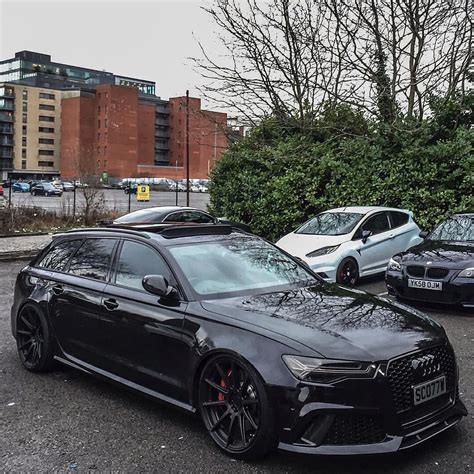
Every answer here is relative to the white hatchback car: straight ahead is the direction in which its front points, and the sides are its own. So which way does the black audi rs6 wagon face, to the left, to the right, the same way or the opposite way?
to the left

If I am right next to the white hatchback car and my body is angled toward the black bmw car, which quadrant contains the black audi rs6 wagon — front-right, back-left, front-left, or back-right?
front-right

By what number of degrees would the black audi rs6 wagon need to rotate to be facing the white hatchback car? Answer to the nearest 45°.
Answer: approximately 135° to its left

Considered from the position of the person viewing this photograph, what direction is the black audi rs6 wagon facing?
facing the viewer and to the right of the viewer

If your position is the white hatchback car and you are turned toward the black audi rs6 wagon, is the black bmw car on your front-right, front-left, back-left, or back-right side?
front-left

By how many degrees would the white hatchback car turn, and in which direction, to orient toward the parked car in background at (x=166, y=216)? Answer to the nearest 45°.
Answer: approximately 90° to its right

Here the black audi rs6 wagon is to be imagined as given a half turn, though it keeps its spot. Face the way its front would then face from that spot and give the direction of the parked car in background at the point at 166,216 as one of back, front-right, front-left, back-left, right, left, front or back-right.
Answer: front-right

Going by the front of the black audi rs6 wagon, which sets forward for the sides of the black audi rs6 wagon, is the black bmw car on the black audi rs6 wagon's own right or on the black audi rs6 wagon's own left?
on the black audi rs6 wagon's own left

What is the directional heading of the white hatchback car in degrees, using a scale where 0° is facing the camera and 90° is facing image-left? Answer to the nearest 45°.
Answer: approximately 45°

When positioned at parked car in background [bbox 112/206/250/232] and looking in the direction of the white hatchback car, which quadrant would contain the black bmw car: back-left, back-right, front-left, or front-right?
front-right

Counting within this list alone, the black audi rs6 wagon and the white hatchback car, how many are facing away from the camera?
0
